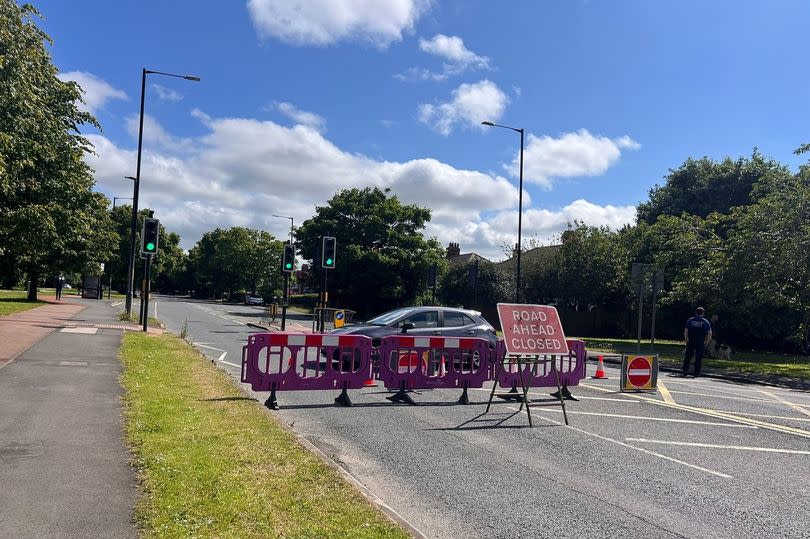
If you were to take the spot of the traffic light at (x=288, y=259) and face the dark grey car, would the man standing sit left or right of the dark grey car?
left

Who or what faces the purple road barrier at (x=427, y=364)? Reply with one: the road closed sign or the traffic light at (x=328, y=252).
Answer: the traffic light

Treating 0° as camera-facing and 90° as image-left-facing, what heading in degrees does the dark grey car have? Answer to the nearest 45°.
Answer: approximately 90°

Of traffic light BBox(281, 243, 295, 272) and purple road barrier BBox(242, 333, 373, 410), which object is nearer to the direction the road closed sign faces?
the purple road barrier

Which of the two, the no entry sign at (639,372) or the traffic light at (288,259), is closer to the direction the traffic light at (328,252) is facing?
the no entry sign

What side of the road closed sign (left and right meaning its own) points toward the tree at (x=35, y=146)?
right

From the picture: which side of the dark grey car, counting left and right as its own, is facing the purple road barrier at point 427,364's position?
left

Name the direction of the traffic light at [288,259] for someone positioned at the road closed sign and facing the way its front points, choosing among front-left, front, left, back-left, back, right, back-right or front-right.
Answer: back-right

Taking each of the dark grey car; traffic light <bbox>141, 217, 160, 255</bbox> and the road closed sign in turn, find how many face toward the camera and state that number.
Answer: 2

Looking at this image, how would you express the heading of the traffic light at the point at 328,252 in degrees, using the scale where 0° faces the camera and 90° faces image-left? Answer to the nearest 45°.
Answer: approximately 0°
